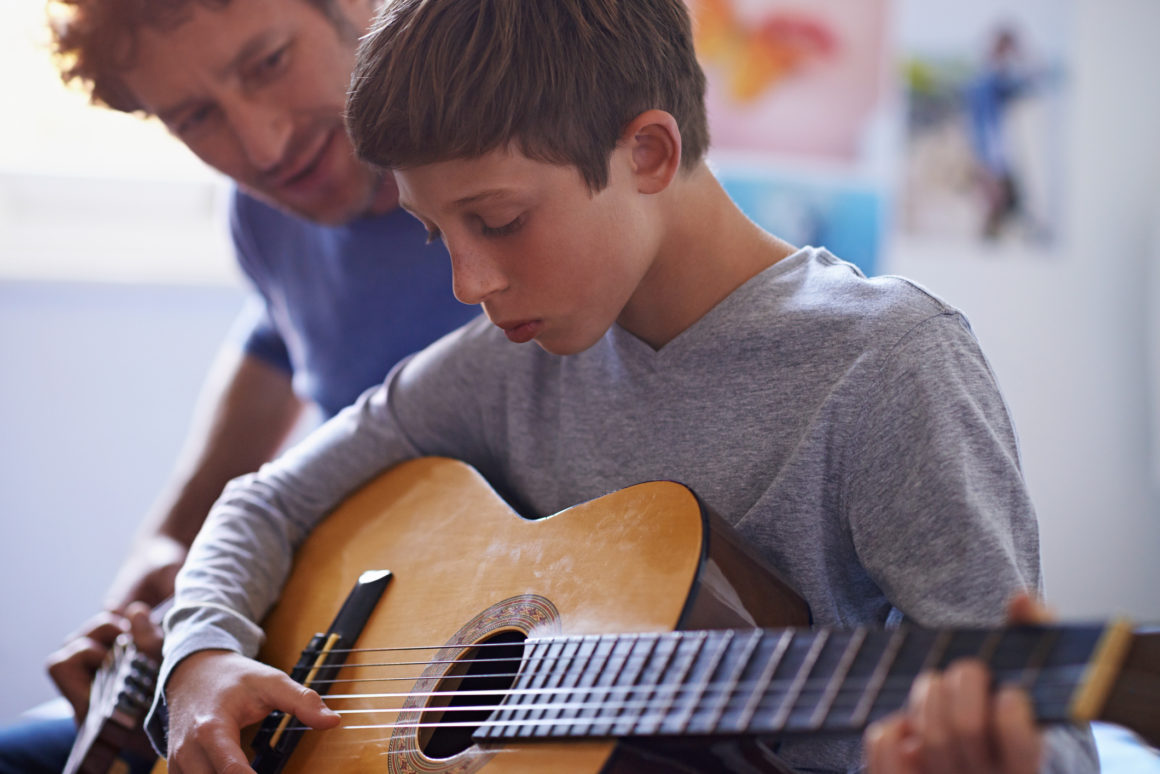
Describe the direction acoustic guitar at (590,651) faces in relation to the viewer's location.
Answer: facing the viewer and to the left of the viewer

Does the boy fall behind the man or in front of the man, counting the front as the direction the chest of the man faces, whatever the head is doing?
in front

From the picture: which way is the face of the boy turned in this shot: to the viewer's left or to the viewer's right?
to the viewer's left

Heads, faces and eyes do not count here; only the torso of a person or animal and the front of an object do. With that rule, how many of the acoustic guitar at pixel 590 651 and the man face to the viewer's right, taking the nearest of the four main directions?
0

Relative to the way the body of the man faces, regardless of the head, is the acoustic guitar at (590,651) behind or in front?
in front

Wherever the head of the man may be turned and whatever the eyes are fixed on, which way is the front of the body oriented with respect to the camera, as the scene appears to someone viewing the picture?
toward the camera

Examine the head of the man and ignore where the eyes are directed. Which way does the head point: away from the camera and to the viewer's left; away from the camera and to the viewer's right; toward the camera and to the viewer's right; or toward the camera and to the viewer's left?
toward the camera and to the viewer's right

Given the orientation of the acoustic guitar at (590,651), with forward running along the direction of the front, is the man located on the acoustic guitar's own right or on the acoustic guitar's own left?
on the acoustic guitar's own right
